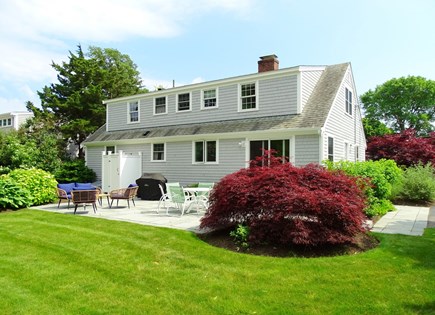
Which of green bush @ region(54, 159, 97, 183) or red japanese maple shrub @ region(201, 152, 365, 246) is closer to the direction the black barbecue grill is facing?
the red japanese maple shrub

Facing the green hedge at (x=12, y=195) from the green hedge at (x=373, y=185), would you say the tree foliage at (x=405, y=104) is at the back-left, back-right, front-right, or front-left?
back-right

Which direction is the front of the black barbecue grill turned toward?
toward the camera

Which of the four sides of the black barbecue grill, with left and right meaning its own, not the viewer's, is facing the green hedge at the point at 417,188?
left

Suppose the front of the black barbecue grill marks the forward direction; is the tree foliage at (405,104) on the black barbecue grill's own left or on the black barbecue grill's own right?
on the black barbecue grill's own left
